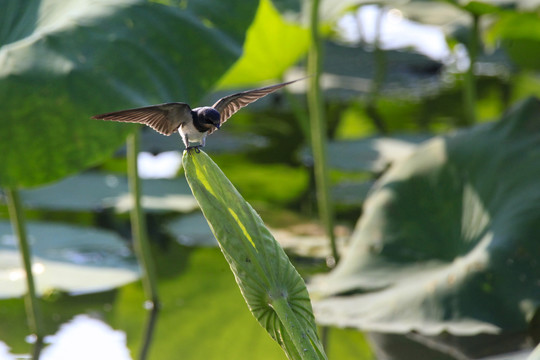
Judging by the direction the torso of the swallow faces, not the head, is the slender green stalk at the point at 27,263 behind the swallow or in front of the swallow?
behind

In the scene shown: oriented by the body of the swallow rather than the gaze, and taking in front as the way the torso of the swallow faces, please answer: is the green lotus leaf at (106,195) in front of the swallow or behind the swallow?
behind

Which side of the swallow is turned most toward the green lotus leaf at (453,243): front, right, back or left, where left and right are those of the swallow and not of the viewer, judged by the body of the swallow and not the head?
left

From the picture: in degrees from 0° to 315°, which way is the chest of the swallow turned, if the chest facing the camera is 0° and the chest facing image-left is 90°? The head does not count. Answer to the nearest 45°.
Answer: approximately 315°
